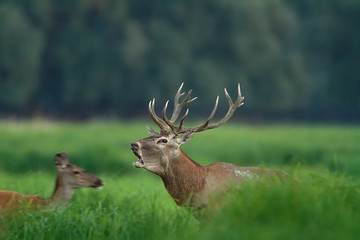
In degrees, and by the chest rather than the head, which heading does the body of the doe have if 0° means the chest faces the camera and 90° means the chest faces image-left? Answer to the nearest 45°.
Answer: approximately 270°
